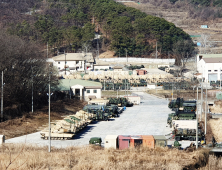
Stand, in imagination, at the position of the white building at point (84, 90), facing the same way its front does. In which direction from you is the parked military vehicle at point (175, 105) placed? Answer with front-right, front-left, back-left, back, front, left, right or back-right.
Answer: front-left

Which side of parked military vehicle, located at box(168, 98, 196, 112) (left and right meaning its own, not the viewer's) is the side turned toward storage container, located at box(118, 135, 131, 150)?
left

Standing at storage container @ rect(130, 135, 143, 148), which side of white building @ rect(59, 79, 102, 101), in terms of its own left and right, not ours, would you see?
front

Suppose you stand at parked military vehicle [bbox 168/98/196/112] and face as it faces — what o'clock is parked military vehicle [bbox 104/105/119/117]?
parked military vehicle [bbox 104/105/119/117] is roughly at 11 o'clock from parked military vehicle [bbox 168/98/196/112].

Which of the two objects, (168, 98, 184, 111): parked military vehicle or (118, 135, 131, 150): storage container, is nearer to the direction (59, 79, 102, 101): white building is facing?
the storage container

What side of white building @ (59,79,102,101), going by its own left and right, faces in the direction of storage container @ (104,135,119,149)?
front

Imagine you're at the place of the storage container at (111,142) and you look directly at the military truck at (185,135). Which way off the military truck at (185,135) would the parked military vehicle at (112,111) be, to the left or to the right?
left

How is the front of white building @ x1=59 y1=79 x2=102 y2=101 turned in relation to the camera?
facing the viewer

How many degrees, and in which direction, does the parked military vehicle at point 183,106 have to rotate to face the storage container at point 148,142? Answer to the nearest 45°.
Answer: approximately 90° to its left

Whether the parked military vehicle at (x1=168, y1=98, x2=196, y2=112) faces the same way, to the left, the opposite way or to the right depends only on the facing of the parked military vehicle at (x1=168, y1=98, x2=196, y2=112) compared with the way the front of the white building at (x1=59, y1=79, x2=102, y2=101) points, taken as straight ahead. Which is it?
to the right

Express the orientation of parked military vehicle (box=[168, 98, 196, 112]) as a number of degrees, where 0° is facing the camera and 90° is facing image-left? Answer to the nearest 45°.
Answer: approximately 90°

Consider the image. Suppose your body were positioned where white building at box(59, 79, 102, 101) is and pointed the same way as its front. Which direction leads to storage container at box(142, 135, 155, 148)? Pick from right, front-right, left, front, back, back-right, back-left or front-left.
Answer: front

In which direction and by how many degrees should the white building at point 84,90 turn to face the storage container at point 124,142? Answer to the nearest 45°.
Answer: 0° — it already faces it

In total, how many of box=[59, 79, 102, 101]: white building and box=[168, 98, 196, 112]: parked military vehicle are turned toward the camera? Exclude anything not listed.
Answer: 1

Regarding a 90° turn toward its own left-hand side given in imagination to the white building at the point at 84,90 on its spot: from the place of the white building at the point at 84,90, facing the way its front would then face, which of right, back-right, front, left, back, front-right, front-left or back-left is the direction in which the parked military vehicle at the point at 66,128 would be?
right

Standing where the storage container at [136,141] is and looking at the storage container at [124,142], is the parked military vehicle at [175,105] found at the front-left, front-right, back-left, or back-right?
back-right

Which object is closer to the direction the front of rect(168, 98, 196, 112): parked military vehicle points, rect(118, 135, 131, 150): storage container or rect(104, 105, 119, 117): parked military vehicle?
the parked military vehicle
